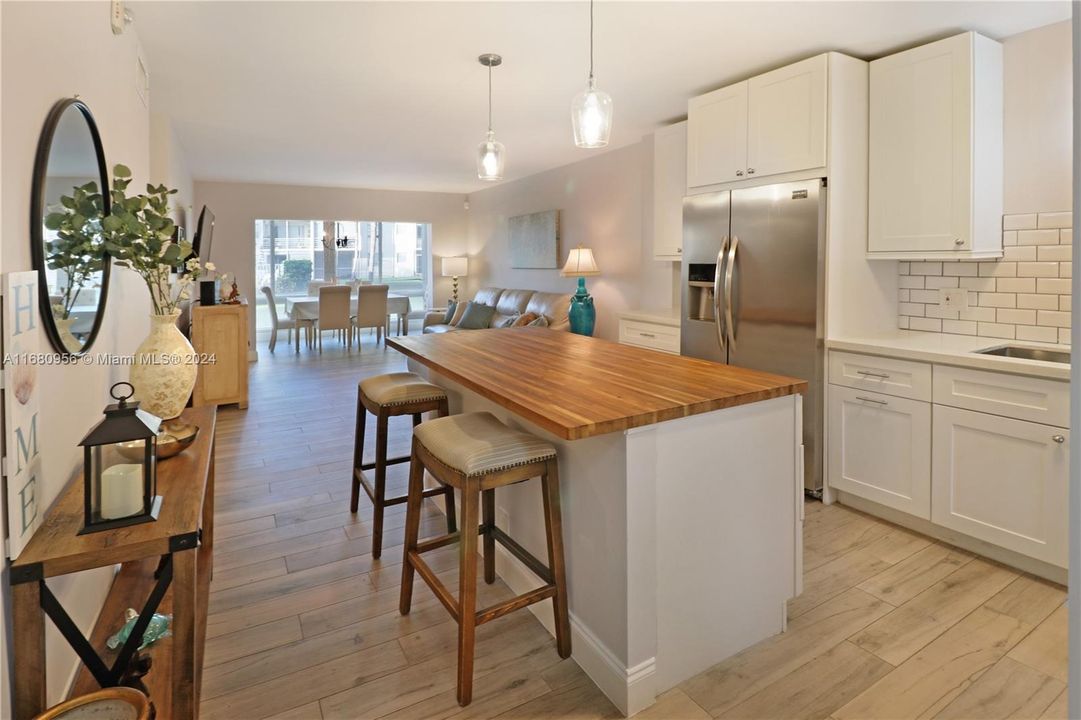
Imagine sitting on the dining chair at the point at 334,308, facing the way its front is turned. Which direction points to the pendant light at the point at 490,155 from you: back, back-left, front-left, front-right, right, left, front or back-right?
back

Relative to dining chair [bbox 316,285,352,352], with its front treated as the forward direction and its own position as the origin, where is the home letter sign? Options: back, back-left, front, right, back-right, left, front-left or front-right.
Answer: back

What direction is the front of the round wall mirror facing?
to the viewer's right

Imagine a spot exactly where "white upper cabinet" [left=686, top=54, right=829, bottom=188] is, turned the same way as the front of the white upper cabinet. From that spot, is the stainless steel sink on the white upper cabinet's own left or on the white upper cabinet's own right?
on the white upper cabinet's own left

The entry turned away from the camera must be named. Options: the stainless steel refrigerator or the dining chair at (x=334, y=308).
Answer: the dining chair

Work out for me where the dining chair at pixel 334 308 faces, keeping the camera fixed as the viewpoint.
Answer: facing away from the viewer

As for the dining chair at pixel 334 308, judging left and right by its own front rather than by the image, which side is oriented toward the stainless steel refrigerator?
back

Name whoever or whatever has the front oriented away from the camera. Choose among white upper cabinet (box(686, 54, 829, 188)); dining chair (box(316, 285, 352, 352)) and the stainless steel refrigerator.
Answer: the dining chair
